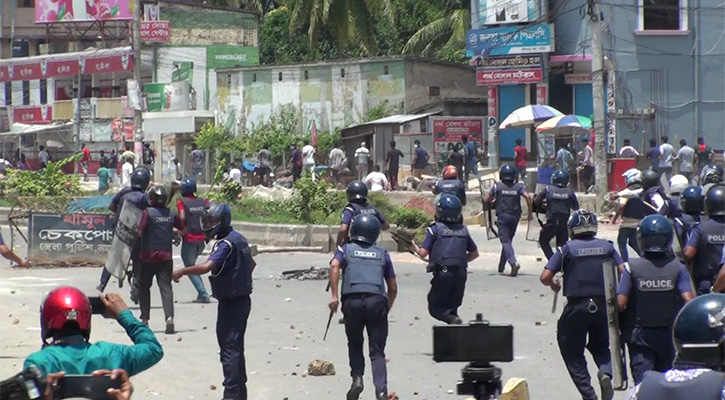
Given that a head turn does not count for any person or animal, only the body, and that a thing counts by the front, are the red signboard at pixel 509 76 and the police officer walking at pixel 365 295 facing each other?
yes

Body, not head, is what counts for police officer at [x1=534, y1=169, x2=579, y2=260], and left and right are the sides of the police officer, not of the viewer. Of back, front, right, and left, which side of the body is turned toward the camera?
back

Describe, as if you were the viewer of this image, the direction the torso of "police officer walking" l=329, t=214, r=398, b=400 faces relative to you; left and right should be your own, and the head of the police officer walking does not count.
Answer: facing away from the viewer

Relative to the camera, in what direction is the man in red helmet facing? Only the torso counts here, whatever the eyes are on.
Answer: away from the camera

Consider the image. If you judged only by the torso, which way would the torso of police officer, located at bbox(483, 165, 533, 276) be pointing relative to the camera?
away from the camera

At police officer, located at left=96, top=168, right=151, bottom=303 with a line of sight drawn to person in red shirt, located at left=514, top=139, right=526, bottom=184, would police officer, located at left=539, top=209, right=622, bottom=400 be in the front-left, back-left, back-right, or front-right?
back-right

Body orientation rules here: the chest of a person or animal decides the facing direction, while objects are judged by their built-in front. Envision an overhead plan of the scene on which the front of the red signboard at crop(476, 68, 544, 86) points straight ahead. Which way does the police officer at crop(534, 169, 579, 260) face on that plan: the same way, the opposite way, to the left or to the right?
the opposite way

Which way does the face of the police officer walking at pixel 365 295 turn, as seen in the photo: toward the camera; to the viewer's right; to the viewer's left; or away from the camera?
away from the camera

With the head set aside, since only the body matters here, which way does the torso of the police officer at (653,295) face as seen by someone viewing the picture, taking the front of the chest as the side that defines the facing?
away from the camera

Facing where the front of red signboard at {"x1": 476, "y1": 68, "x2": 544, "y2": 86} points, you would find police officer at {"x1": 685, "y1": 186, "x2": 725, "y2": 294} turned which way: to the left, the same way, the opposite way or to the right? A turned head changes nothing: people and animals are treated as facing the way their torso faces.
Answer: the opposite way

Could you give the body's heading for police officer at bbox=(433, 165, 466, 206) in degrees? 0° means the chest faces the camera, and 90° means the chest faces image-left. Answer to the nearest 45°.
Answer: approximately 180°

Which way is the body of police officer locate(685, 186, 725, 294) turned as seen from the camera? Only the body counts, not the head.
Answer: away from the camera

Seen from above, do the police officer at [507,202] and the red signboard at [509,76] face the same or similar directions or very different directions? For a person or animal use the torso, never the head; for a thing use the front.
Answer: very different directions

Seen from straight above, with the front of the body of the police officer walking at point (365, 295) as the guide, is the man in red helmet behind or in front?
behind

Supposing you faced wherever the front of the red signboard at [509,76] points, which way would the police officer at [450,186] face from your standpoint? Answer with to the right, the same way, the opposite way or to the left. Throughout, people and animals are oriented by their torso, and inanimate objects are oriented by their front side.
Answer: the opposite way

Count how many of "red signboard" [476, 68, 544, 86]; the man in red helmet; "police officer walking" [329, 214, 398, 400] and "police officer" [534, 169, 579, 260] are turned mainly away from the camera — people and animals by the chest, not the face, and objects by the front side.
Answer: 3

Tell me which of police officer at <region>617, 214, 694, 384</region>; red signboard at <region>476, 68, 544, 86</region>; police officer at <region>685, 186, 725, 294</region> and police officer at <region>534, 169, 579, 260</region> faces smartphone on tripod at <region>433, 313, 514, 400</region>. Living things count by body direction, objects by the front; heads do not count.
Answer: the red signboard
